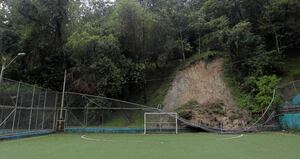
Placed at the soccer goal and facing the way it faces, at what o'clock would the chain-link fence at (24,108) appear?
The chain-link fence is roughly at 2 o'clock from the soccer goal.

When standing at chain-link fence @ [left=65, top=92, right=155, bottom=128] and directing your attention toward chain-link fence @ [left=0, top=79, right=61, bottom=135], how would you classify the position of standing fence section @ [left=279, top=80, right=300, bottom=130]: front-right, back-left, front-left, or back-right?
back-left

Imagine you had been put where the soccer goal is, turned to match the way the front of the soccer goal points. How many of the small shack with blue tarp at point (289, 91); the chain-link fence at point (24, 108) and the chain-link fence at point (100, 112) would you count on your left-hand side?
1

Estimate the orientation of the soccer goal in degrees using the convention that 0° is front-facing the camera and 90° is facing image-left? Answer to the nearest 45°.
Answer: approximately 0°

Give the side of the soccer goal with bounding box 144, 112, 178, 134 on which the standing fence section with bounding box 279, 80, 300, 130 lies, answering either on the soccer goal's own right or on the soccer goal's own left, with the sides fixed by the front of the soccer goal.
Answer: on the soccer goal's own left

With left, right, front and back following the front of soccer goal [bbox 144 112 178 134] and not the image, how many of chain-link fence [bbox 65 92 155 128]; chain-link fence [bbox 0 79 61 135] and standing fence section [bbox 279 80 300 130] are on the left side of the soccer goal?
1

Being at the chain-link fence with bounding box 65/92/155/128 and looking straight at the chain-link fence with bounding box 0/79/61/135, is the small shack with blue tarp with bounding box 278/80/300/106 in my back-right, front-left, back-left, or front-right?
back-left

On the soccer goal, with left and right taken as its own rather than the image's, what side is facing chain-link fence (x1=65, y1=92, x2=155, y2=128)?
right

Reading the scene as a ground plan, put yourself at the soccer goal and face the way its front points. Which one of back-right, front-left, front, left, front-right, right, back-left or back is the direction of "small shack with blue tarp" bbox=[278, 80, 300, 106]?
left
